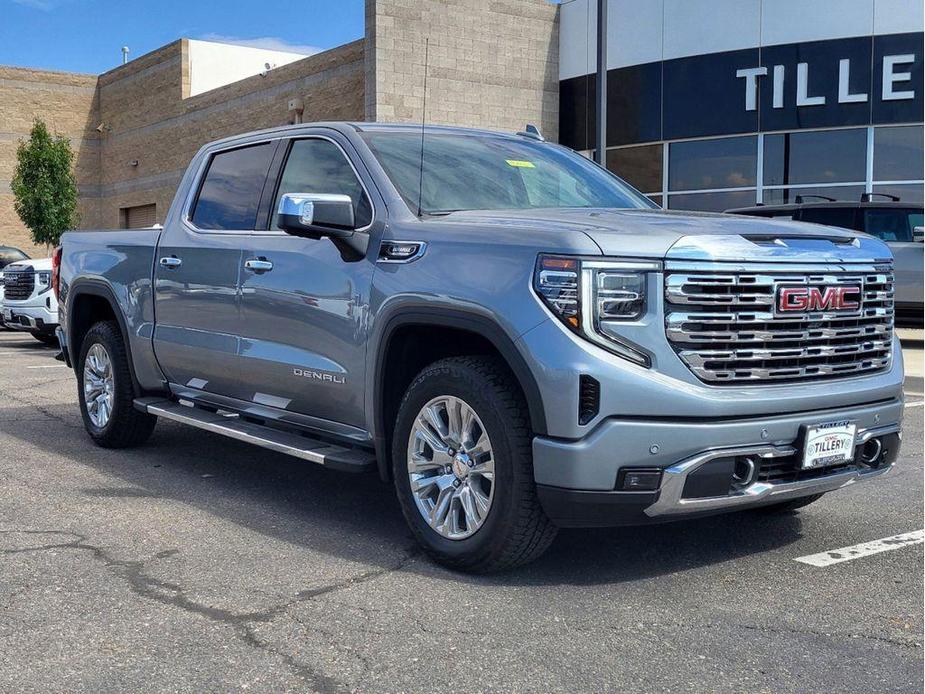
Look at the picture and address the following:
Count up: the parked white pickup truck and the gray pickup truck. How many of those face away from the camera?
0

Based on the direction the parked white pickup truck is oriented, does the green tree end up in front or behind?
behind

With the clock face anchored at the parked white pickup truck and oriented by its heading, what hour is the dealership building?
The dealership building is roughly at 7 o'clock from the parked white pickup truck.

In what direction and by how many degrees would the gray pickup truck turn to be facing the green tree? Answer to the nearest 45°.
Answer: approximately 180°

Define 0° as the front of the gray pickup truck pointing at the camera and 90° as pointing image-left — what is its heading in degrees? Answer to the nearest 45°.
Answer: approximately 315°

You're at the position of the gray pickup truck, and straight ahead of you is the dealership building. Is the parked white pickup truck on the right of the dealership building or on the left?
left

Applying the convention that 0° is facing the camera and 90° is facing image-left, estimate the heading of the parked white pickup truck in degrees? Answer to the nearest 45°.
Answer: approximately 45°

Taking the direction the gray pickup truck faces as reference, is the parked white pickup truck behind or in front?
behind

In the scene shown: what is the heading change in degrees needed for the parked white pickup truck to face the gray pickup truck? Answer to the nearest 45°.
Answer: approximately 45° to its left
